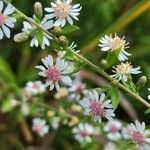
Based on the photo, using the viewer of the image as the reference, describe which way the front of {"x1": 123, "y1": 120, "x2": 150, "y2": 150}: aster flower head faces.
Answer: facing the viewer

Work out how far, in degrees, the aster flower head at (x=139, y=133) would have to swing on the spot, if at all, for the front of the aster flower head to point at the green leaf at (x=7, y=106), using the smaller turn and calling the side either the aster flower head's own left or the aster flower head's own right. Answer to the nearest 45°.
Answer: approximately 135° to the aster flower head's own right
